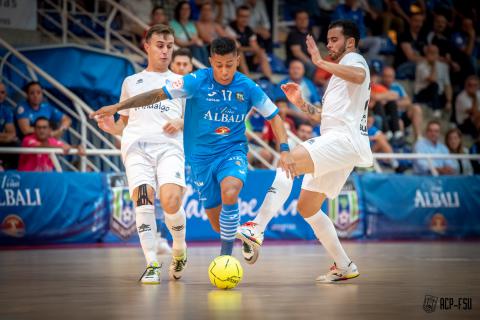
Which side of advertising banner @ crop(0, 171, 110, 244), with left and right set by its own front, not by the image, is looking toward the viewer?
front

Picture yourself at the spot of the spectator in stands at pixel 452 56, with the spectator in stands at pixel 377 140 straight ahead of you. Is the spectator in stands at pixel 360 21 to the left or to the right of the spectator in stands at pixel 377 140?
right

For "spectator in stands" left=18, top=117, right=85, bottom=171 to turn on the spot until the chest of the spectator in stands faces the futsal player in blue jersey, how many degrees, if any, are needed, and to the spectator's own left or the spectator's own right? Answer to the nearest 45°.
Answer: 0° — they already face them

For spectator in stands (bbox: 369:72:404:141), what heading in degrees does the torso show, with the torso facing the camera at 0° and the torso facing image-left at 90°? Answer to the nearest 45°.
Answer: approximately 315°

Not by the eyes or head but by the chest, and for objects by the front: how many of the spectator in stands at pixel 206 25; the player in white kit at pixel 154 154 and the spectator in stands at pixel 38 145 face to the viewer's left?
0

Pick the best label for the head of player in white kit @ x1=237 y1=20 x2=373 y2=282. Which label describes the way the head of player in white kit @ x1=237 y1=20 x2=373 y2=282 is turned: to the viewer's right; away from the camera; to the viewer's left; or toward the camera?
to the viewer's left

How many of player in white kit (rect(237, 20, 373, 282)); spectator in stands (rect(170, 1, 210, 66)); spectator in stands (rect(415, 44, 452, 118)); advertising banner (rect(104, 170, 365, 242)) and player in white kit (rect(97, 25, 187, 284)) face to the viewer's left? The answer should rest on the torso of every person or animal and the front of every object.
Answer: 1

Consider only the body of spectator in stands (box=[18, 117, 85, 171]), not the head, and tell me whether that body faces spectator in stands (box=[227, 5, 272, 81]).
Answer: no

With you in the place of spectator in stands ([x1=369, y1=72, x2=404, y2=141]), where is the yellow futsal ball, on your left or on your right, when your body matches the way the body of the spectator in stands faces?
on your right

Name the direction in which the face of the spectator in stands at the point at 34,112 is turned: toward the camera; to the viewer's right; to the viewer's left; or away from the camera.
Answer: toward the camera

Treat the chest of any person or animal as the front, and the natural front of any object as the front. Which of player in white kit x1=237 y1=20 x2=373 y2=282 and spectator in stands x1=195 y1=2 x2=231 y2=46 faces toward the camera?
the spectator in stands

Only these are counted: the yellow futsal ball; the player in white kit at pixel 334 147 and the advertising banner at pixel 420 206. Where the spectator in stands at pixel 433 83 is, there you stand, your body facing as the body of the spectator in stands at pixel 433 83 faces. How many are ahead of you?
3

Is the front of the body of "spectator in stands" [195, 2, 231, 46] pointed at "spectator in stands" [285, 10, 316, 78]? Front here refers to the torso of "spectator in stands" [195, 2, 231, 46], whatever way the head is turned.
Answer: no

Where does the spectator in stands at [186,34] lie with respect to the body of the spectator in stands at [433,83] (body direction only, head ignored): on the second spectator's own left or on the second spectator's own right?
on the second spectator's own right

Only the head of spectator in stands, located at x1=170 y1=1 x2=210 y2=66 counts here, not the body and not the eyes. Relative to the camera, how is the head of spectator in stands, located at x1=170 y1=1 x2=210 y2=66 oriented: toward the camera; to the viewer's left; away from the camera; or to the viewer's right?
toward the camera

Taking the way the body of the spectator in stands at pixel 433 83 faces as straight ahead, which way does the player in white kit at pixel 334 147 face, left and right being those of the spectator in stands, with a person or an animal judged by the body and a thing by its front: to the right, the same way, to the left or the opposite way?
to the right

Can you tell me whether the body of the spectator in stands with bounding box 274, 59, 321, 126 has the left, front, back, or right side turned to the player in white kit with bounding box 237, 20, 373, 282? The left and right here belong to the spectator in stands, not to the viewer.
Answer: front

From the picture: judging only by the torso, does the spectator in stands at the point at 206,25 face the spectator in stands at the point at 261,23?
no

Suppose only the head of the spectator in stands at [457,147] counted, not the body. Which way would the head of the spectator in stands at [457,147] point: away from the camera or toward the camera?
toward the camera

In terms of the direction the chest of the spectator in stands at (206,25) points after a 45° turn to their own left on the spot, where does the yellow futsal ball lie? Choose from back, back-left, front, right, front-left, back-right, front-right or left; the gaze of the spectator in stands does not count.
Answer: front-right

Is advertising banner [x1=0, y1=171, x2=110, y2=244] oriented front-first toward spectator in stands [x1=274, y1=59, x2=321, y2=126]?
no

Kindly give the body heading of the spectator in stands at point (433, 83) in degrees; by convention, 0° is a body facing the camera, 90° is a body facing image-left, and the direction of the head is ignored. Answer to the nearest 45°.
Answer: approximately 0°
